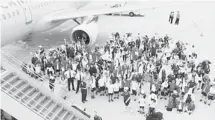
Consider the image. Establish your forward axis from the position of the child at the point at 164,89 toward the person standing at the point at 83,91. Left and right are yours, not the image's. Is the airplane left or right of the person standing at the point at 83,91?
right

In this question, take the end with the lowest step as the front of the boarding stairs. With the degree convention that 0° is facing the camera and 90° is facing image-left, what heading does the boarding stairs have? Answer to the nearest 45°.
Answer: approximately 315°

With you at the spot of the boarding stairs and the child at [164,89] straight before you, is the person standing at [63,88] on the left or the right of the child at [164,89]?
left

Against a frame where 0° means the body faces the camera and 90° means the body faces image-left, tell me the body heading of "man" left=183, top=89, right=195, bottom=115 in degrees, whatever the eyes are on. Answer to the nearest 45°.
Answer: approximately 45°

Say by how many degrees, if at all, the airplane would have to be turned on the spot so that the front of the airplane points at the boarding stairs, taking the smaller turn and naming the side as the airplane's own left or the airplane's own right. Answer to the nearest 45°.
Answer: approximately 45° to the airplane's own left

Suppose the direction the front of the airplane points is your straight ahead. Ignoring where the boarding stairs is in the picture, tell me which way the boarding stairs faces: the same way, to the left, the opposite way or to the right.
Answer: to the left

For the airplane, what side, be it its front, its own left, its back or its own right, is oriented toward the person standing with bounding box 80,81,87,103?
left
